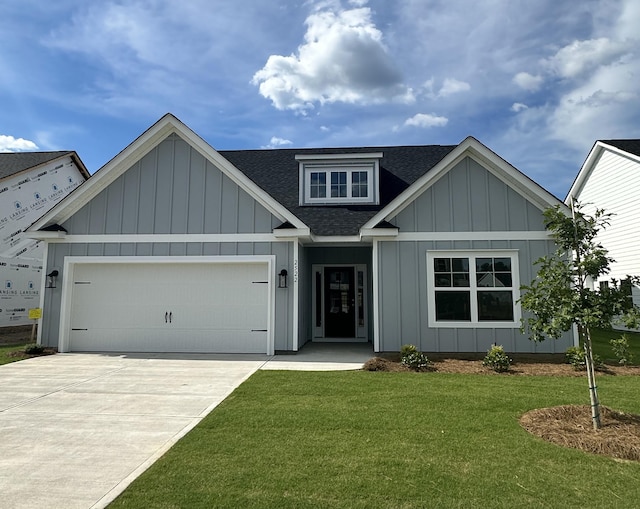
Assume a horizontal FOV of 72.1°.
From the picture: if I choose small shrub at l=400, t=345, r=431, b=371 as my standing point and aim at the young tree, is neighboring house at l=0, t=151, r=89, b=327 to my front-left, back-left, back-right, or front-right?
back-right

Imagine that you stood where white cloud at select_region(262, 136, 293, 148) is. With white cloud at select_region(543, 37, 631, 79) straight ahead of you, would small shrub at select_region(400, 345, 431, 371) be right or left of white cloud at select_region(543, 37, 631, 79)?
right

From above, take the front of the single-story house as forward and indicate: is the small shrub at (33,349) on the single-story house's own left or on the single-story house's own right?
on the single-story house's own right

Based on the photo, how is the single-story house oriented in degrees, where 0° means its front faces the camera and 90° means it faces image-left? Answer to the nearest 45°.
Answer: approximately 0°
